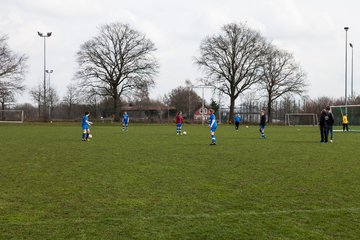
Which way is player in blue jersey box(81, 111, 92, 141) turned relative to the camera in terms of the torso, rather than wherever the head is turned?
to the viewer's right
